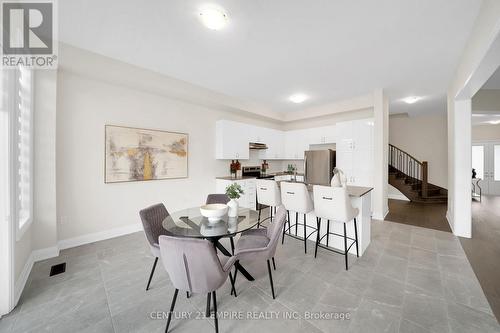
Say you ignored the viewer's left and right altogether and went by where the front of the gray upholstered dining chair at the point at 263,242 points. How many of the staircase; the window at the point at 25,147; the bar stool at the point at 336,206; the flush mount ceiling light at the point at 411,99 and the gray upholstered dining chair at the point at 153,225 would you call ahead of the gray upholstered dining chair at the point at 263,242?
2

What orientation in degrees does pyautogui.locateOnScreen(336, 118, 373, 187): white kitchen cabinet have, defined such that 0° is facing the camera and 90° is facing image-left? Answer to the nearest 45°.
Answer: approximately 45°

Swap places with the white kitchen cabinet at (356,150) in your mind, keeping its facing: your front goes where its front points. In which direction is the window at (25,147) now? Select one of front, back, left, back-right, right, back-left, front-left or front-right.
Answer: front

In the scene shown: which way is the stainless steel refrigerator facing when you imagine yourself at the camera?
facing the viewer and to the left of the viewer

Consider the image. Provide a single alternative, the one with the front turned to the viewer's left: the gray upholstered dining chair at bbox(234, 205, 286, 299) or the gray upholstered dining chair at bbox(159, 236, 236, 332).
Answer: the gray upholstered dining chair at bbox(234, 205, 286, 299)

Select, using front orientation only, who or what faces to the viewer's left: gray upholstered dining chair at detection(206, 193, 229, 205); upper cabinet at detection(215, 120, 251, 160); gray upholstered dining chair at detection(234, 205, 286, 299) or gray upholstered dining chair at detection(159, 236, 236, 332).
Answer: gray upholstered dining chair at detection(234, 205, 286, 299)

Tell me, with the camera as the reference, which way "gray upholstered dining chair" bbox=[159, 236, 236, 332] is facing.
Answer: facing away from the viewer and to the right of the viewer

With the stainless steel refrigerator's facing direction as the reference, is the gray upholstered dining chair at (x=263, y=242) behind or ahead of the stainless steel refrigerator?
ahead

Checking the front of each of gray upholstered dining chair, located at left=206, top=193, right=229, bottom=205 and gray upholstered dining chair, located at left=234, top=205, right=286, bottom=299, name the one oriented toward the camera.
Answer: gray upholstered dining chair, located at left=206, top=193, right=229, bottom=205

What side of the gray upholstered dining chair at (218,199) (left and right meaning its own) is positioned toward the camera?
front

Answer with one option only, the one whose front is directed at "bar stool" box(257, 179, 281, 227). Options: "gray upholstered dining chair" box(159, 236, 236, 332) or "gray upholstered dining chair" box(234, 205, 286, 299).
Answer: "gray upholstered dining chair" box(159, 236, 236, 332)

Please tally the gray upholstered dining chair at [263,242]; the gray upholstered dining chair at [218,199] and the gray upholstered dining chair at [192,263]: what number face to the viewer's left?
1

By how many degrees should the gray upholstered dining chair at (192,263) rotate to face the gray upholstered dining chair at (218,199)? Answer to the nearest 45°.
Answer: approximately 45° to its left

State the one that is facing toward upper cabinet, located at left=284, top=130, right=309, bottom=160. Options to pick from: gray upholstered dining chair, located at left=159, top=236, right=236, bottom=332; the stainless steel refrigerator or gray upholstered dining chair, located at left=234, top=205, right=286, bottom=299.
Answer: gray upholstered dining chair, located at left=159, top=236, right=236, bottom=332

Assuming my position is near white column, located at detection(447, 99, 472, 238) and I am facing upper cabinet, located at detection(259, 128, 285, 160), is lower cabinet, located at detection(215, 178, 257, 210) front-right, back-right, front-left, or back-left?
front-left

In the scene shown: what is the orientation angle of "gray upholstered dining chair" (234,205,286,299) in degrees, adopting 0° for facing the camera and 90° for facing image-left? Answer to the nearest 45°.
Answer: approximately 90°

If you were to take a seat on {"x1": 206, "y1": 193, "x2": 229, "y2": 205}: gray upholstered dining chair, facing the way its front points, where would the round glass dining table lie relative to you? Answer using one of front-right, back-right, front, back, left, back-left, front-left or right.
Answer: front
